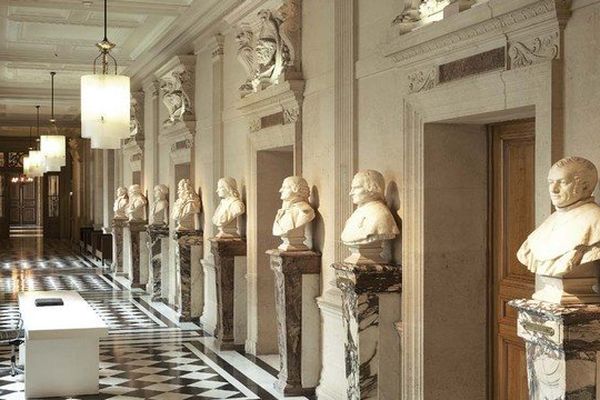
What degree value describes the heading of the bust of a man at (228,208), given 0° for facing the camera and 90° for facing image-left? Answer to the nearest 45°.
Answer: approximately 45°

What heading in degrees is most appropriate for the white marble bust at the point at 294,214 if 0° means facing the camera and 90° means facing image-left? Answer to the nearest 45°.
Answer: approximately 45°

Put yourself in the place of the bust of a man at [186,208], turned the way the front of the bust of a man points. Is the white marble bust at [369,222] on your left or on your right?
on your left

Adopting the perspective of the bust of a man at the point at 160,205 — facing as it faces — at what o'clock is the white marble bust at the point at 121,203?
The white marble bust is roughly at 4 o'clock from the bust of a man.

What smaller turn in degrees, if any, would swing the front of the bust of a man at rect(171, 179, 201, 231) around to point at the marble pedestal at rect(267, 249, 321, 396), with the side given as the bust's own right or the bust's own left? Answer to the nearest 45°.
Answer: approximately 45° to the bust's own left

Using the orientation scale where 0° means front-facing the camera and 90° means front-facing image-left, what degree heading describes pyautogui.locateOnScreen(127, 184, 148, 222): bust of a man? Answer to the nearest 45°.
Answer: approximately 45°

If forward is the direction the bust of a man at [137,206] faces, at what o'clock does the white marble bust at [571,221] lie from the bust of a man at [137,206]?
The white marble bust is roughly at 10 o'clock from the bust of a man.

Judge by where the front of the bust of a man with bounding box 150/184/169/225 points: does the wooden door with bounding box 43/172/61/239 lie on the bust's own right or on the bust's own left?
on the bust's own right
